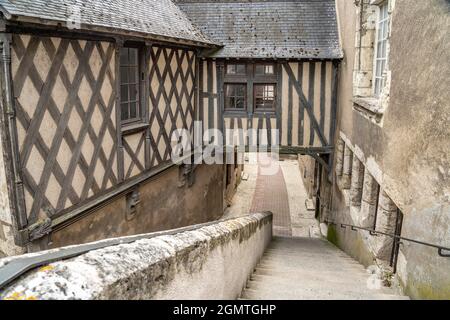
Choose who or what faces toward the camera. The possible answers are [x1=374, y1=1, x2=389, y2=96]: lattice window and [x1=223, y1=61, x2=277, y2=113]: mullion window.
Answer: the mullion window

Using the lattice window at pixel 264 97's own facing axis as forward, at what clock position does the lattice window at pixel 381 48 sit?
the lattice window at pixel 381 48 is roughly at 11 o'clock from the lattice window at pixel 264 97.

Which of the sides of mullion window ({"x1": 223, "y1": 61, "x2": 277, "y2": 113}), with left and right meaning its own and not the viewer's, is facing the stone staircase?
front

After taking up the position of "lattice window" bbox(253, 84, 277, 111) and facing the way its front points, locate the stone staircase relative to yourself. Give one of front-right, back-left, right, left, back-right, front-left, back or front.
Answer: front

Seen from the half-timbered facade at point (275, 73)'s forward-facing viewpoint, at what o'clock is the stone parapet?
The stone parapet is roughly at 12 o'clock from the half-timbered facade.

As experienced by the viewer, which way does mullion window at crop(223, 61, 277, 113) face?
facing the viewer

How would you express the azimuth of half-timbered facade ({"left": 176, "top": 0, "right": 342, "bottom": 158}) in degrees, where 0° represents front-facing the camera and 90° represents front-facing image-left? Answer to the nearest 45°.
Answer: approximately 0°

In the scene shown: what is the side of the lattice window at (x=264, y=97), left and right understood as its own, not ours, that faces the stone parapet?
front

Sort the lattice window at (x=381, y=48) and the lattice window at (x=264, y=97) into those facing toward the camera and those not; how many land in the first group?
1

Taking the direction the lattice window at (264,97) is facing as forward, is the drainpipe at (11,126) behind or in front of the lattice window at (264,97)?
in front

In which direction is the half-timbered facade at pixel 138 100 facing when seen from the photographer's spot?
facing the viewer and to the right of the viewer

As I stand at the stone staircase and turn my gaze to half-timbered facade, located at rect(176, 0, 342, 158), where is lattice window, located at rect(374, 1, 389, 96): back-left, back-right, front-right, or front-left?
front-right

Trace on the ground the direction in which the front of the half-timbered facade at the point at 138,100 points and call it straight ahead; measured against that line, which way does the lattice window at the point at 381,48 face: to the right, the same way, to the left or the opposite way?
the opposite way

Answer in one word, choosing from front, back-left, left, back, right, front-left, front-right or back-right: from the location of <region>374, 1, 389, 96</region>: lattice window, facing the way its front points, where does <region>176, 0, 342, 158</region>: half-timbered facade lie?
front-right

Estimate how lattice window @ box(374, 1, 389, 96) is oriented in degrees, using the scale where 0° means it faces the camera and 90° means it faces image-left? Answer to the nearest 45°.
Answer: approximately 90°
